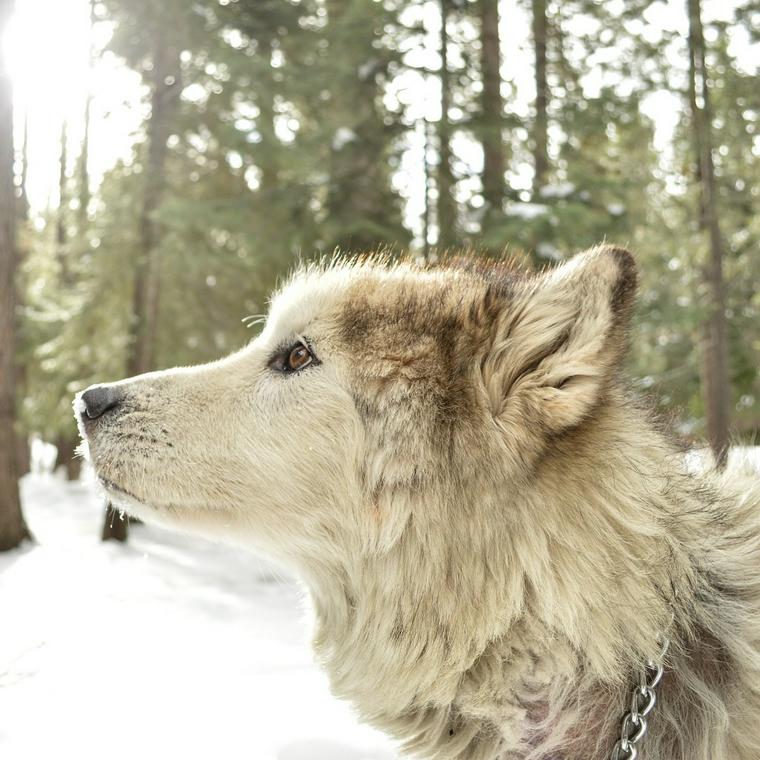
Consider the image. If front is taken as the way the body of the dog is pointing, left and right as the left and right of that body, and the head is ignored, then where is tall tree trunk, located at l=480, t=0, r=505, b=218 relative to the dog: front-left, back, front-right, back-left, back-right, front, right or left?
right

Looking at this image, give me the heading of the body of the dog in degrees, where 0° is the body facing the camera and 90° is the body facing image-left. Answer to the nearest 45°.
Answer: approximately 90°

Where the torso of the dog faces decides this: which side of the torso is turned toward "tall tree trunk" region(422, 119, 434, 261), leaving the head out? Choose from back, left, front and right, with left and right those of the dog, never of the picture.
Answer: right

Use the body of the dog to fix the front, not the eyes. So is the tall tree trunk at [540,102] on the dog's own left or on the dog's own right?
on the dog's own right

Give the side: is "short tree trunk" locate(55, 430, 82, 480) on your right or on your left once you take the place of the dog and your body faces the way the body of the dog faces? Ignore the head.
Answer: on your right

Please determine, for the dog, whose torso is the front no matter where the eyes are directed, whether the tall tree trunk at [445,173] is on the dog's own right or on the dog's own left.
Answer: on the dog's own right
